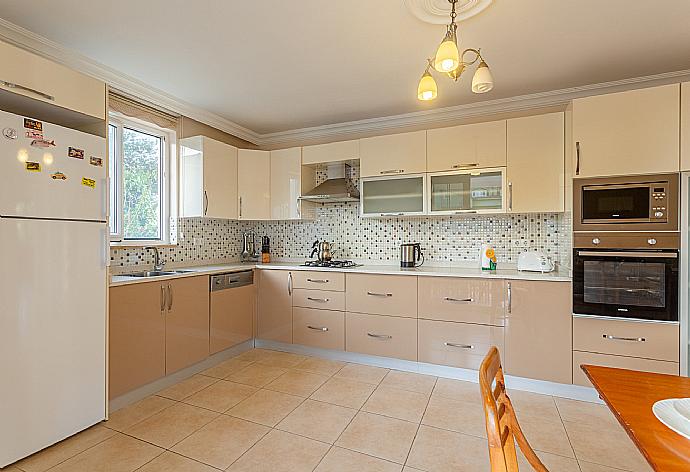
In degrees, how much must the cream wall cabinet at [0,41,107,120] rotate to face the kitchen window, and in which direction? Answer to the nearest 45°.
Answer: approximately 90° to its left

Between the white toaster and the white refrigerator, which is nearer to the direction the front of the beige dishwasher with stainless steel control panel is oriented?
the white toaster

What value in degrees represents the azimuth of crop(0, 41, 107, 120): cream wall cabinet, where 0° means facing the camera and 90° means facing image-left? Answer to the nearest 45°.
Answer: approximately 315°

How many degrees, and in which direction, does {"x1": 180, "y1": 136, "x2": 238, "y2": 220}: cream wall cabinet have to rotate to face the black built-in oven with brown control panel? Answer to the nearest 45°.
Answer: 0° — it already faces it

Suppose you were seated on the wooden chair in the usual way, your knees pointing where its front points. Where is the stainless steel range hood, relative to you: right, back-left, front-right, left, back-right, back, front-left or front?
back-left

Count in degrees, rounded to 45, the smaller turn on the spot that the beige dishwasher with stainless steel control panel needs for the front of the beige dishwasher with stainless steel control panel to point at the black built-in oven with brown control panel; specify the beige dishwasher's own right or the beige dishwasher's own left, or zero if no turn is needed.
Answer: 0° — it already faces it

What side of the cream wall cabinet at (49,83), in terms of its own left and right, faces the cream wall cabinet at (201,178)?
left

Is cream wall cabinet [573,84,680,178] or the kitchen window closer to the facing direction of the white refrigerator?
the cream wall cabinet

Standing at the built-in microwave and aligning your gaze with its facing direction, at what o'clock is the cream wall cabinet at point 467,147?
The cream wall cabinet is roughly at 3 o'clock from the built-in microwave.
